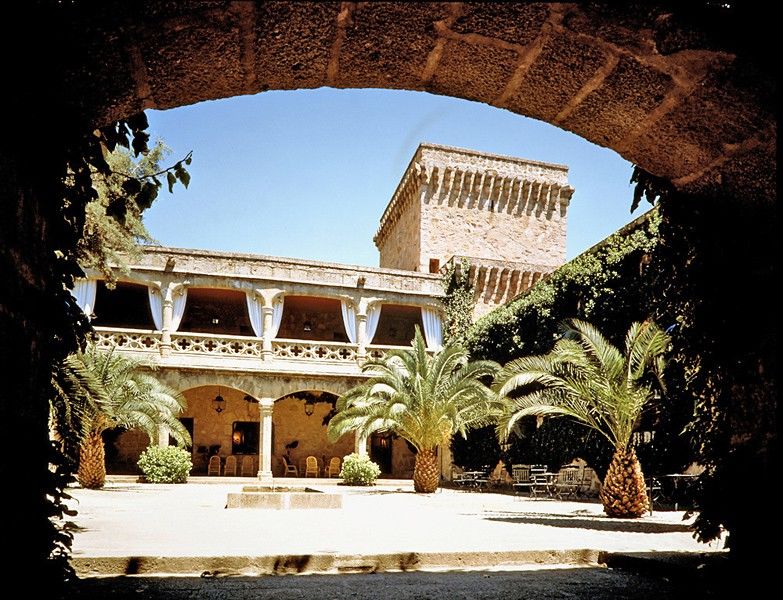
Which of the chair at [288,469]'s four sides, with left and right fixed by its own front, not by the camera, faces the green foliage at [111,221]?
right

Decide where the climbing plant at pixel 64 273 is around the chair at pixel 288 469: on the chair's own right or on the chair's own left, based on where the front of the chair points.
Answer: on the chair's own right

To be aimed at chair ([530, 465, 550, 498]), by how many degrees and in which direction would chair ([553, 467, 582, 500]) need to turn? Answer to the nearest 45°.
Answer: approximately 90° to its right

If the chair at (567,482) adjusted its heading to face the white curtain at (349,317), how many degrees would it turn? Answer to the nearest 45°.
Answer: approximately 90° to its right

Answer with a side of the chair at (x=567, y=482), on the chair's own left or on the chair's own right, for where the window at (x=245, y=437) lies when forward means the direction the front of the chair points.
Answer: on the chair's own right
